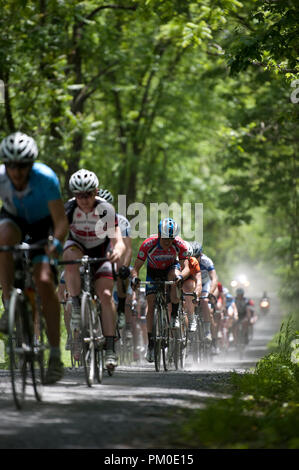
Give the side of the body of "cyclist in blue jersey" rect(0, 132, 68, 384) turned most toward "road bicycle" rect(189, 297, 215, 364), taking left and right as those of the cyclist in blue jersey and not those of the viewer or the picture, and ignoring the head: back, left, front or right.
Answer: back

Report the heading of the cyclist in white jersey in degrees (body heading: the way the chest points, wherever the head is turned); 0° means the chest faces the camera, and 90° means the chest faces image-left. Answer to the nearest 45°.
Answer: approximately 0°

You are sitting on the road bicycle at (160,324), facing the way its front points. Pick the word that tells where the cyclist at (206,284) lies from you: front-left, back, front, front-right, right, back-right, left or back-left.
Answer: back
